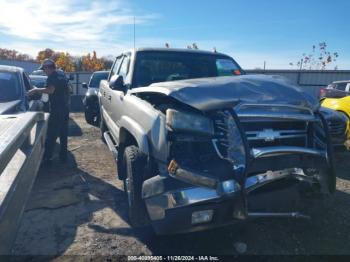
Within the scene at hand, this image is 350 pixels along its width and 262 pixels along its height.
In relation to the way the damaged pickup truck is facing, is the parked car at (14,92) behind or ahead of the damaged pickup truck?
behind

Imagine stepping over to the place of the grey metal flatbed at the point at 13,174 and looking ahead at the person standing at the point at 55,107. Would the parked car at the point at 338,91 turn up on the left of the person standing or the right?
right

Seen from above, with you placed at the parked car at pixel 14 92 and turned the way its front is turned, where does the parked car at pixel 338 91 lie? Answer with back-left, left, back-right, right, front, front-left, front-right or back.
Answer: back-left

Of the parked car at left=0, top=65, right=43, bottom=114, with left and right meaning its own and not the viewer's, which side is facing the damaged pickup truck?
right

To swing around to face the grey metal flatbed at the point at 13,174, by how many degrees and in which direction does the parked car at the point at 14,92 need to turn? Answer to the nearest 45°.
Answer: approximately 45° to its left

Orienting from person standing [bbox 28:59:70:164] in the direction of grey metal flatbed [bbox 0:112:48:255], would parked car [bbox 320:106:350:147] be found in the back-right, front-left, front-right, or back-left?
front-left

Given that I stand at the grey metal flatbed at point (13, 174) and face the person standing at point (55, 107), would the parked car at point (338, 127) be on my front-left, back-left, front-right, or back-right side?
front-right
